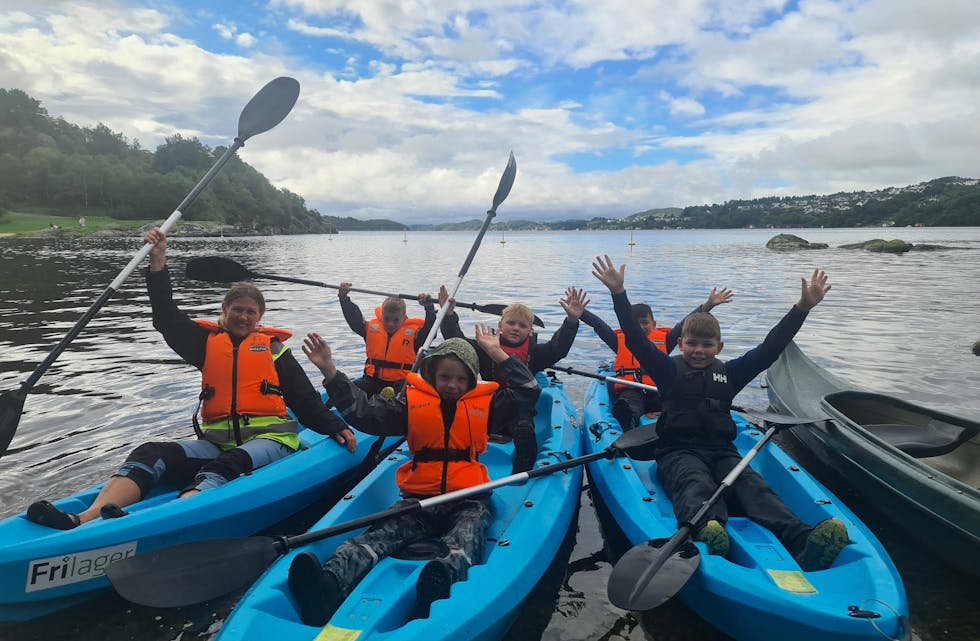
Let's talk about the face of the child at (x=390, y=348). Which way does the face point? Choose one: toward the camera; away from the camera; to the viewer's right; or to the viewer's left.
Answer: toward the camera

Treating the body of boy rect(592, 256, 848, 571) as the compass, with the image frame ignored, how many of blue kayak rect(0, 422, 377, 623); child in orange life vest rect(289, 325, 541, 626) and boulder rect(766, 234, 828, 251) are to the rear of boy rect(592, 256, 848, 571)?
1

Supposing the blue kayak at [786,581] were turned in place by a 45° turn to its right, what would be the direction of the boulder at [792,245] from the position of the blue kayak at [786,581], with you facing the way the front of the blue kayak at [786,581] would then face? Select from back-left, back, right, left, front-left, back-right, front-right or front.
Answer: back

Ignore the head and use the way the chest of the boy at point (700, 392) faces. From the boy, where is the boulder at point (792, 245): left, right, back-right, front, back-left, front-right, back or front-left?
back

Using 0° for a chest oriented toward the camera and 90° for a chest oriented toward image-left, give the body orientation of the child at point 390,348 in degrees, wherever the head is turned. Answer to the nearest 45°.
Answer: approximately 0°

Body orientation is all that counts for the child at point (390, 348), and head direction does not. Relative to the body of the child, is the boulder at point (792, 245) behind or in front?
behind

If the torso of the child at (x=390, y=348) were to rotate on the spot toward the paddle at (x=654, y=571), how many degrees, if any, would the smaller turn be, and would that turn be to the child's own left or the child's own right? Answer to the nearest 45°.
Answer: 0° — they already face it

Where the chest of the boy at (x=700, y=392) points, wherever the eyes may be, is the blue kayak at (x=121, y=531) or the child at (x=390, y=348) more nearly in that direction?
the blue kayak

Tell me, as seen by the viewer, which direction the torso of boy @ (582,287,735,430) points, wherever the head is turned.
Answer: toward the camera

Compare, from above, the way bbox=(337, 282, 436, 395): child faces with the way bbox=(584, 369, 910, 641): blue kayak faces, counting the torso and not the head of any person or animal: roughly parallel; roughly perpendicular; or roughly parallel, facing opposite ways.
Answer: roughly parallel

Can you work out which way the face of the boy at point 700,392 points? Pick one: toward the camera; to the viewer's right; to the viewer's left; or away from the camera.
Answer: toward the camera

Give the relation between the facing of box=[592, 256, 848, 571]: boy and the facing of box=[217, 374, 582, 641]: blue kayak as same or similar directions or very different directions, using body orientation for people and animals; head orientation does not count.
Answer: same or similar directions

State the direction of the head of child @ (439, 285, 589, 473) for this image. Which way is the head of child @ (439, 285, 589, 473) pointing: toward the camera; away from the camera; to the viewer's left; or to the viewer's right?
toward the camera

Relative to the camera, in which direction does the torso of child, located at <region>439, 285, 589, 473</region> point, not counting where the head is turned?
toward the camera
